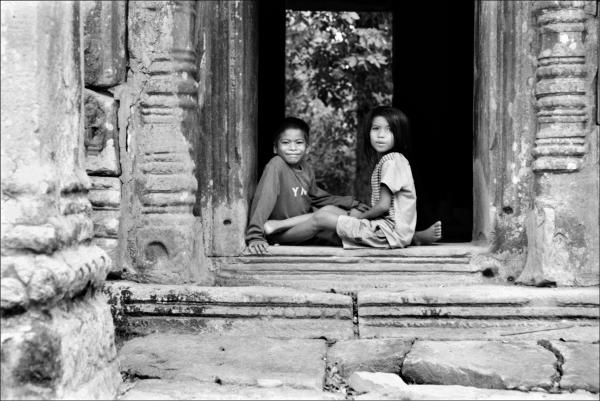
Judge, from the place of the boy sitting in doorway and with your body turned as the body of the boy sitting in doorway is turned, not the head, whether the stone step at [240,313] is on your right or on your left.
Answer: on your right

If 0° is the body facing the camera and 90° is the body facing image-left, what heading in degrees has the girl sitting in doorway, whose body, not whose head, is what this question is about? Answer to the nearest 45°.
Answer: approximately 90°

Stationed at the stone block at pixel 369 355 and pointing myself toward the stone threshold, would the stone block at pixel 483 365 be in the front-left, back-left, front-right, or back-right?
back-right

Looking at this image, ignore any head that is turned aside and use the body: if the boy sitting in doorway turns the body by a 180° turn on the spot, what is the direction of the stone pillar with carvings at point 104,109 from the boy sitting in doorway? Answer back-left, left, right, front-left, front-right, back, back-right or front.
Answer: left

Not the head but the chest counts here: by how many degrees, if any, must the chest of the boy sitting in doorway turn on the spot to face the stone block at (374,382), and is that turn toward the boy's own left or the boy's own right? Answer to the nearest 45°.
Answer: approximately 45° to the boy's own right

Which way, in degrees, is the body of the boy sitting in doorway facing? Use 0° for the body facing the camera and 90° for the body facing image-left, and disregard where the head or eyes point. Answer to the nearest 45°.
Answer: approximately 315°
